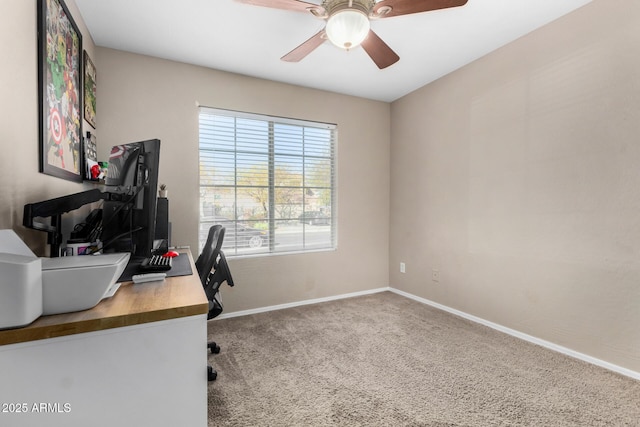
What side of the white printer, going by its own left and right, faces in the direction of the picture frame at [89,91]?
left

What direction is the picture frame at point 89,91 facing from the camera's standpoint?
to the viewer's right

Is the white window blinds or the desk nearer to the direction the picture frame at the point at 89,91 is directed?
the white window blinds

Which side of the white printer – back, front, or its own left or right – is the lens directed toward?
right

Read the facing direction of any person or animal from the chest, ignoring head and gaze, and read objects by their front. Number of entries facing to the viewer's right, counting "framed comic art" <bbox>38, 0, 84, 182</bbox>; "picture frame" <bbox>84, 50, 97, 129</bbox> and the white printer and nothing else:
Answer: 3

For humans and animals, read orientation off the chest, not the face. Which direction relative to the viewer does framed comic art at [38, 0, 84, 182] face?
to the viewer's right
